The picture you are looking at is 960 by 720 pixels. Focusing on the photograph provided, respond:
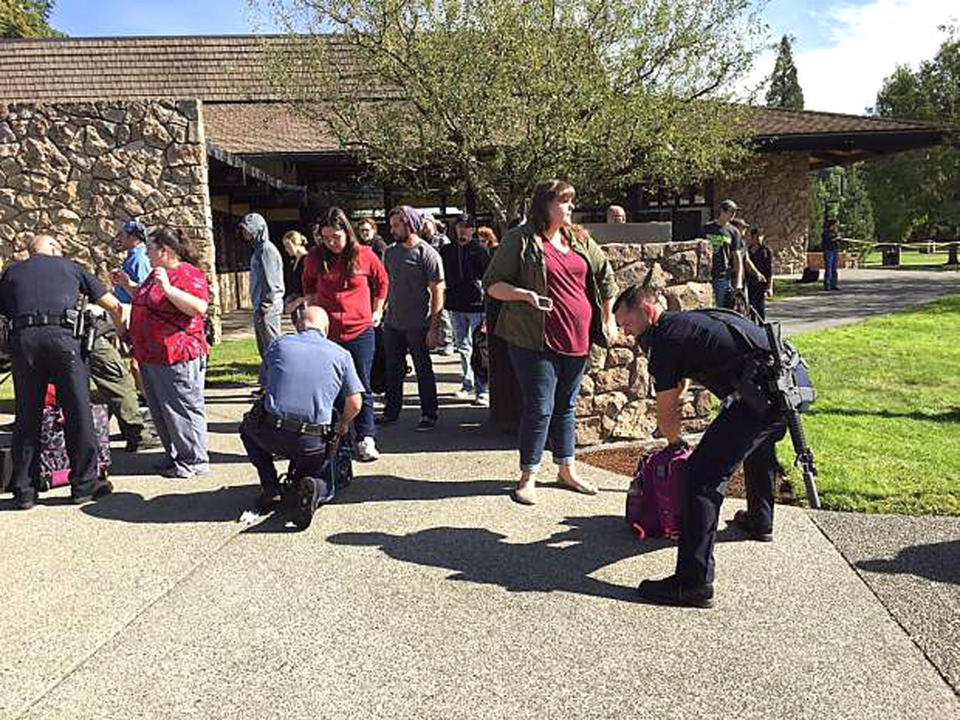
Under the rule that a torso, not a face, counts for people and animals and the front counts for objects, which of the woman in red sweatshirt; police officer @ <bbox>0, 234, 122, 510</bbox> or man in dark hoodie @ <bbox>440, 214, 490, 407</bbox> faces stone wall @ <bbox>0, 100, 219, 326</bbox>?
the police officer

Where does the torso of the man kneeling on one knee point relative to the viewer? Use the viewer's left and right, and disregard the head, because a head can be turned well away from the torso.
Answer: facing away from the viewer

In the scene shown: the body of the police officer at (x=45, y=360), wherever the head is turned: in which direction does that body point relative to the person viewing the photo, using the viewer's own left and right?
facing away from the viewer

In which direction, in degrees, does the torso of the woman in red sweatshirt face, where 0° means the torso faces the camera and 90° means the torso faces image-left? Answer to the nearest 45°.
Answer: approximately 0°

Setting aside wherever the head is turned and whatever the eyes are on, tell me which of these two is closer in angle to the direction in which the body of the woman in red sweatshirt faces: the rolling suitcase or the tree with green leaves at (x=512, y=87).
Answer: the rolling suitcase

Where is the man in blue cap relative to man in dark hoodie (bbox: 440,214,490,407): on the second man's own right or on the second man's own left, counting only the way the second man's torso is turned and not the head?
on the second man's own right

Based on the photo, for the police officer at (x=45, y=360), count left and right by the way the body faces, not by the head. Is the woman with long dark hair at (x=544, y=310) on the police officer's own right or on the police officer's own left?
on the police officer's own right

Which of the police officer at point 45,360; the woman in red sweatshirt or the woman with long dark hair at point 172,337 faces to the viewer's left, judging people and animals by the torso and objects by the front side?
the woman with long dark hair

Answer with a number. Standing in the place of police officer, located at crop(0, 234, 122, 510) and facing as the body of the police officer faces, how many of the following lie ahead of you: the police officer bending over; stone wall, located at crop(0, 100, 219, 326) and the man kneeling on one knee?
1

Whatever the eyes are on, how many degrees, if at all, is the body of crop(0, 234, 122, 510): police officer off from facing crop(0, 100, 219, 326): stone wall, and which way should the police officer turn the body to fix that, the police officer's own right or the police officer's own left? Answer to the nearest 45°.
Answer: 0° — they already face it

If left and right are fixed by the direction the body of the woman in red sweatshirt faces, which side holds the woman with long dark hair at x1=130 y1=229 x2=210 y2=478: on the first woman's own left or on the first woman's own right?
on the first woman's own right

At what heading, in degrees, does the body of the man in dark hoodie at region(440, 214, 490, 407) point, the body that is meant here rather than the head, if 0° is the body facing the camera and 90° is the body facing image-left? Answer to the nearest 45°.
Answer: approximately 0°

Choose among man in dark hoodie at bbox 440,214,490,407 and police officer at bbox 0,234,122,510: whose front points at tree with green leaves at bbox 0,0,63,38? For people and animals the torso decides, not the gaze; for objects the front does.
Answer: the police officer

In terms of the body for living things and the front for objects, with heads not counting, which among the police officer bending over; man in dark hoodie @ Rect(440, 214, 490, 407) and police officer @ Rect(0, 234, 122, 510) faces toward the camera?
the man in dark hoodie

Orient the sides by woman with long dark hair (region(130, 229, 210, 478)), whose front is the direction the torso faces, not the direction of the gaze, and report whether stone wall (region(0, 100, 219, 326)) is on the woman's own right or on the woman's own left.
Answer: on the woman's own right
